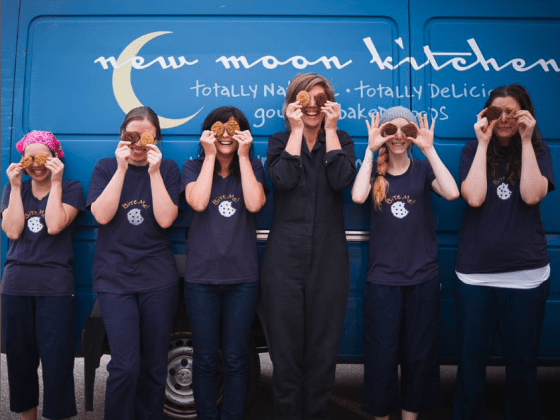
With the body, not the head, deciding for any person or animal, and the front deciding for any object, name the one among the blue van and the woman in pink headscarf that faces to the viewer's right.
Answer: the blue van

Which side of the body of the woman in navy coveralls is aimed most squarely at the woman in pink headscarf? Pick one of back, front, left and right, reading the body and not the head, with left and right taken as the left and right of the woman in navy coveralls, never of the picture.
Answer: right

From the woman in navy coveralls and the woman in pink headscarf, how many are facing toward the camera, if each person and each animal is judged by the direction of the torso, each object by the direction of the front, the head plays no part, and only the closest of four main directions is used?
2

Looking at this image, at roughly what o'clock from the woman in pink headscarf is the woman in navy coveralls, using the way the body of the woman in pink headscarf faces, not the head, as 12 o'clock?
The woman in navy coveralls is roughly at 10 o'clock from the woman in pink headscarf.

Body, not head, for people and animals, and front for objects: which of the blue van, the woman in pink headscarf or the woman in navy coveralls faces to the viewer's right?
the blue van

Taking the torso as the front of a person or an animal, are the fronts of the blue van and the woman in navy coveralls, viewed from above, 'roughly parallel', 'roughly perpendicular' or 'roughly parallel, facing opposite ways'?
roughly perpendicular

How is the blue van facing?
to the viewer's right

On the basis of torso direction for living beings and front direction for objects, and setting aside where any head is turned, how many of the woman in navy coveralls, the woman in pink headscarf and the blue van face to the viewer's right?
1
